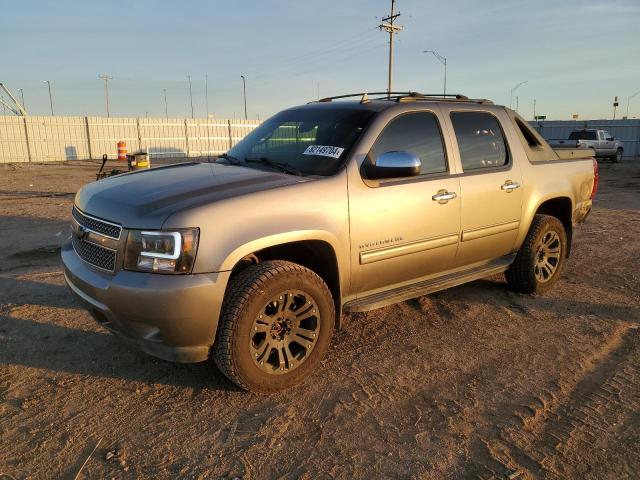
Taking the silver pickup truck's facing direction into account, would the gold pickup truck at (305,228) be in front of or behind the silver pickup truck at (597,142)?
behind

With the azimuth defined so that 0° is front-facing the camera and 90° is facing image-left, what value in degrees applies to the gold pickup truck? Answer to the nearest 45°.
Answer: approximately 45°

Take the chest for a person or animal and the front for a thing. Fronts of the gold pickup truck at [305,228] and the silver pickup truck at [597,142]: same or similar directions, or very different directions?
very different directions

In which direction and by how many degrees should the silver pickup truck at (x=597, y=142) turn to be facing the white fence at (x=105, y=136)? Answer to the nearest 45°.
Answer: approximately 135° to its left

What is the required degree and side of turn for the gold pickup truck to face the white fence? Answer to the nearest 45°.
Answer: approximately 90° to its right

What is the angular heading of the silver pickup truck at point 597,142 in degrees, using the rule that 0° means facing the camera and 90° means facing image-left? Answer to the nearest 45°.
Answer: approximately 225°
